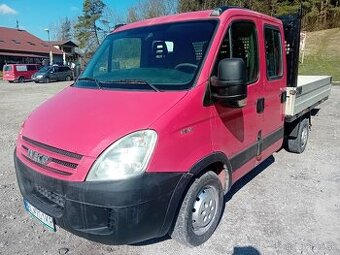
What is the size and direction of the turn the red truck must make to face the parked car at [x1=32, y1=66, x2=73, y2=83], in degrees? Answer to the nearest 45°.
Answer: approximately 135° to its right

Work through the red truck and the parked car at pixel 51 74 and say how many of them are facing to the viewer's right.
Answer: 0

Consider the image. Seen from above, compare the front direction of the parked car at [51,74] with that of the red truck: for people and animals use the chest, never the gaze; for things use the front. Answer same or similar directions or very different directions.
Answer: same or similar directions

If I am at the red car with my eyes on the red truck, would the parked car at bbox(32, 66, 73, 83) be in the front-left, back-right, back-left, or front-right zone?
front-left

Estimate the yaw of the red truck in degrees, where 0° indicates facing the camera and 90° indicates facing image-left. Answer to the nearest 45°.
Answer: approximately 45°

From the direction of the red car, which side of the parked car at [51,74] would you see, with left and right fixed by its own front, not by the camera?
right

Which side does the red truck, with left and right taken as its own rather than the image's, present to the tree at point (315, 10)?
back

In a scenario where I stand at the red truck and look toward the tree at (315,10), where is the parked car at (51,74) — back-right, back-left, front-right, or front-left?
front-left

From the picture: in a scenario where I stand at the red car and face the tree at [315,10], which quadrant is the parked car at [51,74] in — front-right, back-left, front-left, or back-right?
front-right
